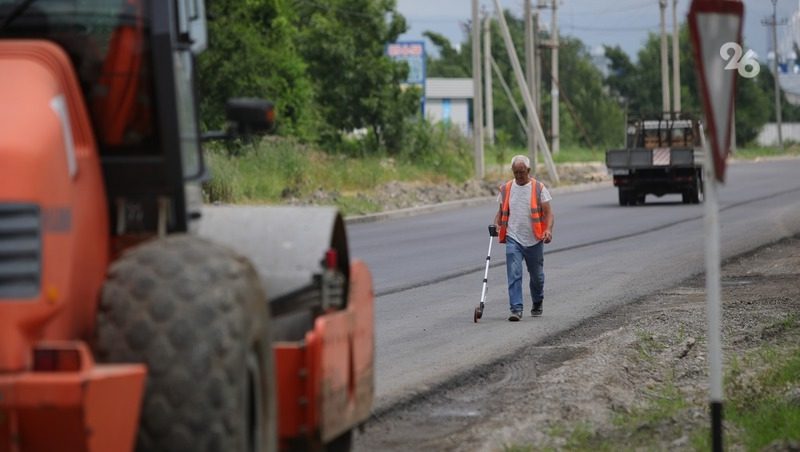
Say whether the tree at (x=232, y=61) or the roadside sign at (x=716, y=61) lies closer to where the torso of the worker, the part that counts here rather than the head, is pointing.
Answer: the roadside sign

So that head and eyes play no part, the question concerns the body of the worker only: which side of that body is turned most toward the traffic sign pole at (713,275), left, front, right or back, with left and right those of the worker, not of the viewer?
front

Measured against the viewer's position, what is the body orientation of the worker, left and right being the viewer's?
facing the viewer

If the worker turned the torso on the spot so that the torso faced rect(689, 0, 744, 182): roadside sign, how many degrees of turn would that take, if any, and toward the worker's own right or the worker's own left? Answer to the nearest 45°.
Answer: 0° — they already face it
